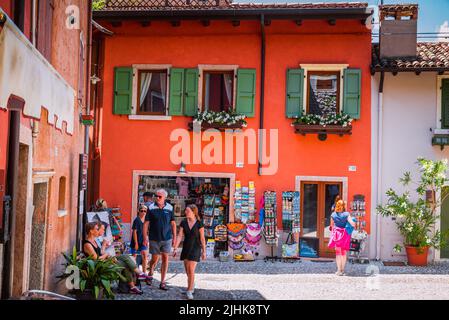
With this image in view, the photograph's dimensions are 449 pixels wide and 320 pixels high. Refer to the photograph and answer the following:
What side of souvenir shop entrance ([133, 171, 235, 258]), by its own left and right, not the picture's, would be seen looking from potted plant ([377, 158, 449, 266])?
left

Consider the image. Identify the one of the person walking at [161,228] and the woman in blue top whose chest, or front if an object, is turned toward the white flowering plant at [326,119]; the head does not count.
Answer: the woman in blue top

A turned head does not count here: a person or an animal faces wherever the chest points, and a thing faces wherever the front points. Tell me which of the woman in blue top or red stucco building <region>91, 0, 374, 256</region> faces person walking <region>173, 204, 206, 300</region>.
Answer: the red stucco building

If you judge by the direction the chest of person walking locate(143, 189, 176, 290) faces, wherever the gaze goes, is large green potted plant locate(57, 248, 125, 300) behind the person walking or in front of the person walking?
in front

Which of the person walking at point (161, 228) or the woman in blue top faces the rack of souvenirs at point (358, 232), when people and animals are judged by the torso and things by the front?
the woman in blue top

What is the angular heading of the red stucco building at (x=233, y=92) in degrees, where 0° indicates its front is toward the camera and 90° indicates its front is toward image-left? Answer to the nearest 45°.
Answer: approximately 0°

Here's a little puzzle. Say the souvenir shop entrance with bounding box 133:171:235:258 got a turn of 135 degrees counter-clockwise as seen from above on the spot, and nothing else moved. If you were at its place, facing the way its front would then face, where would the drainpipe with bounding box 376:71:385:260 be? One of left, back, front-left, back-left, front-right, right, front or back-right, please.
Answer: front-right

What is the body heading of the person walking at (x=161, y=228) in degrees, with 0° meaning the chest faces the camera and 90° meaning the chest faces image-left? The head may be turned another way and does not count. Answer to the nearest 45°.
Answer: approximately 0°

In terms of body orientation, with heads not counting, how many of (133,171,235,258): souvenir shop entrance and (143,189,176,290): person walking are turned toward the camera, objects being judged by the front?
2

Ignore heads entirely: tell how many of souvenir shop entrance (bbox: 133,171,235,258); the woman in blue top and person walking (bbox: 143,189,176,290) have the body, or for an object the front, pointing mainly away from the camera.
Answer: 1

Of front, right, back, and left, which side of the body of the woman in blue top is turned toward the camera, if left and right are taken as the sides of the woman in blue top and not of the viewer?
back

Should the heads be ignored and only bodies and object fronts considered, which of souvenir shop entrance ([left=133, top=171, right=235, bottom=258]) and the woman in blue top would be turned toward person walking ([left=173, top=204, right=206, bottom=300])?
the souvenir shop entrance

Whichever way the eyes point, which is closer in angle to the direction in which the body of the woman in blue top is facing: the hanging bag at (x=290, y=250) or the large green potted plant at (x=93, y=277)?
the hanging bag

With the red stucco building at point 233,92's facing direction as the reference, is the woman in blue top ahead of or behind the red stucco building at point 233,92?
ahead

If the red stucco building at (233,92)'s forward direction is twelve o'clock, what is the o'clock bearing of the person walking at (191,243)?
The person walking is roughly at 12 o'clock from the red stucco building.

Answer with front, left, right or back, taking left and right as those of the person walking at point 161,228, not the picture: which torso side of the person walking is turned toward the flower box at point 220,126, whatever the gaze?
back

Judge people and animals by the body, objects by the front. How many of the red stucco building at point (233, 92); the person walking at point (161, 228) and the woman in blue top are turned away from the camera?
1
